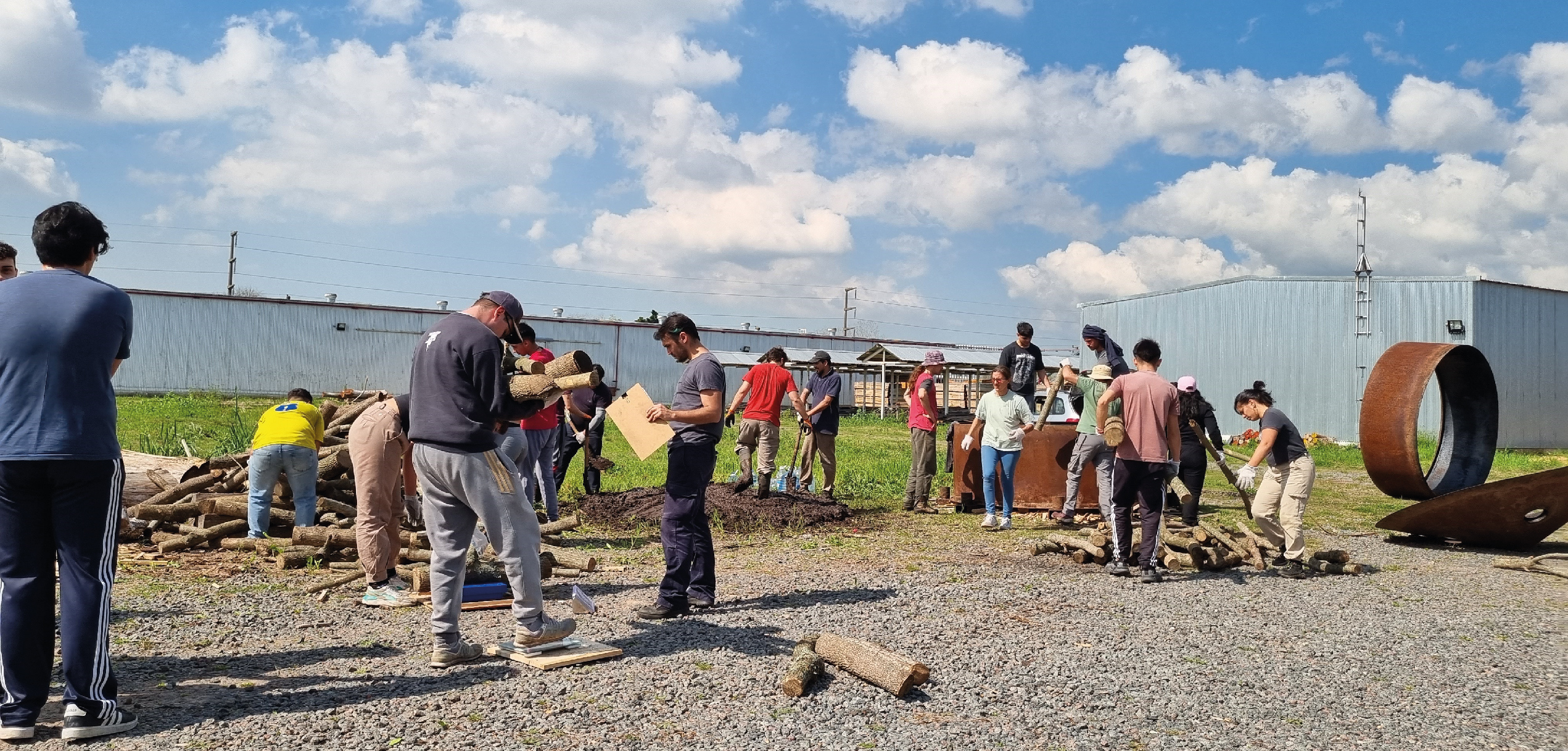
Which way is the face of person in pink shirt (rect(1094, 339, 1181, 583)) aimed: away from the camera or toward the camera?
away from the camera

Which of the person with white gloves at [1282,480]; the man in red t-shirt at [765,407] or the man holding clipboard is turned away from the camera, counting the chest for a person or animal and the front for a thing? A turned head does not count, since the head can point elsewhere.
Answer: the man in red t-shirt

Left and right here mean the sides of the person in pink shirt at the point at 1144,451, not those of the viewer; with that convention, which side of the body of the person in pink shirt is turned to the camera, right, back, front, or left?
back

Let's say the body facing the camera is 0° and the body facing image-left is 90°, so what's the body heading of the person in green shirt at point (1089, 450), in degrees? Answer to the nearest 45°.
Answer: approximately 135°

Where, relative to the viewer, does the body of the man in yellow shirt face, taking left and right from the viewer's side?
facing away from the viewer

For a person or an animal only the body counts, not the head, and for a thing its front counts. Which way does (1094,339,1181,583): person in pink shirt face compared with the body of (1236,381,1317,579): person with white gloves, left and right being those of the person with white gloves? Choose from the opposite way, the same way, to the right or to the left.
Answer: to the right

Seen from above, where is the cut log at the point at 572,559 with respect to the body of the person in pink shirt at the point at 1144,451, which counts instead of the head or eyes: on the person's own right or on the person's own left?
on the person's own left

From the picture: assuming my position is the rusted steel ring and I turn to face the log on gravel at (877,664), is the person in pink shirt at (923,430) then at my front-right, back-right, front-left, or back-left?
front-right

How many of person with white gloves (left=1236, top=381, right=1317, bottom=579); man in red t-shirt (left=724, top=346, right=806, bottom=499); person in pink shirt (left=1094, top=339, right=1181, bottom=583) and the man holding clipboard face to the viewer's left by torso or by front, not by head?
2

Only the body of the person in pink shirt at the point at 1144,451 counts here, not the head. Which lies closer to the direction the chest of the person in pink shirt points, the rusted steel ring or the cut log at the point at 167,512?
the rusted steel ring

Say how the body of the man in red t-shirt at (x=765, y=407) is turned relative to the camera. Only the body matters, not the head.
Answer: away from the camera

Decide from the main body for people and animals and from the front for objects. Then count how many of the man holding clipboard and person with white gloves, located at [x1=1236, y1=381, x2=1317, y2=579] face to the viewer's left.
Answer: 2

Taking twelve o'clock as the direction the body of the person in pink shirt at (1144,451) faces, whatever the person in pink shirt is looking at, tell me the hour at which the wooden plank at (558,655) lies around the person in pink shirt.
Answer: The wooden plank is roughly at 7 o'clock from the person in pink shirt.

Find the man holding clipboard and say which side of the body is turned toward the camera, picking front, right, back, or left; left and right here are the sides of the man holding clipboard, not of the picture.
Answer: left

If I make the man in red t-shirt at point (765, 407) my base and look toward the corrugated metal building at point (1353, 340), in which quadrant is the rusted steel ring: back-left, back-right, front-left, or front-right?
front-right

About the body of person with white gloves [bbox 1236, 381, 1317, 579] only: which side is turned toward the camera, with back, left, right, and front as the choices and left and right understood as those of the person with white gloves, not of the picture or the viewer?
left
